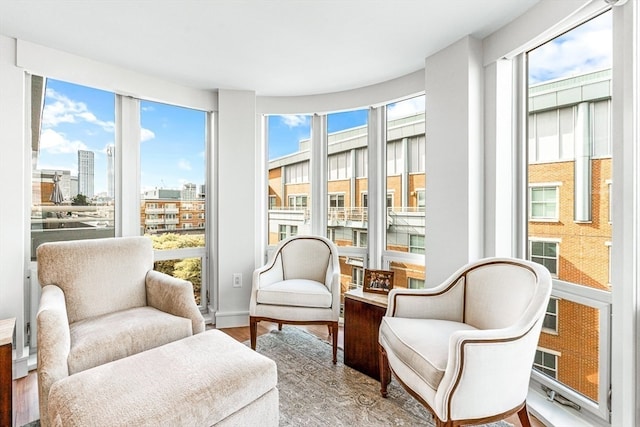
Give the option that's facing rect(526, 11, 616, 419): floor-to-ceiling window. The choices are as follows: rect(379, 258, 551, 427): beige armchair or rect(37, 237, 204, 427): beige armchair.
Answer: rect(37, 237, 204, 427): beige armchair

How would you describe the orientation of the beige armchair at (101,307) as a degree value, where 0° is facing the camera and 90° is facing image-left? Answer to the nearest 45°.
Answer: approximately 315°

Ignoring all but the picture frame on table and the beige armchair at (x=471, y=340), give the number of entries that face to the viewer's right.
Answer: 0

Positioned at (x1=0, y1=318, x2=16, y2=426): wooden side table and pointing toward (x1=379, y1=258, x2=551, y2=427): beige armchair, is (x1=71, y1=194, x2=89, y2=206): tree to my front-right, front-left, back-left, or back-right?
back-left

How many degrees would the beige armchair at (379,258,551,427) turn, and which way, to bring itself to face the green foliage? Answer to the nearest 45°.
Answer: approximately 45° to its right

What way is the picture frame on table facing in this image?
toward the camera

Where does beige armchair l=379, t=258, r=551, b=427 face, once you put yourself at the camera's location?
facing the viewer and to the left of the viewer

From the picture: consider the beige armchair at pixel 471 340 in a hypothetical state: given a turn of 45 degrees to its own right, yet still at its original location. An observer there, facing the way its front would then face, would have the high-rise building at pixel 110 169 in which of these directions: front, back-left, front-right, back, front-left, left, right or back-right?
front

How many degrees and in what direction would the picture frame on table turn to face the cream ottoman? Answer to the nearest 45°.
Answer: approximately 45° to its right

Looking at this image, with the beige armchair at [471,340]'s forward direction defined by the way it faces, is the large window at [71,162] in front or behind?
in front

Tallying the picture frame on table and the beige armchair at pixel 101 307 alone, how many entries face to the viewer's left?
0

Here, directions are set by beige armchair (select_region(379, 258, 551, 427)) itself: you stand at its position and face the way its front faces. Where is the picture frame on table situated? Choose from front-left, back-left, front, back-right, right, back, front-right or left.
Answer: right
